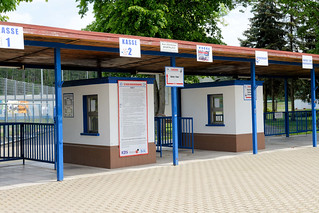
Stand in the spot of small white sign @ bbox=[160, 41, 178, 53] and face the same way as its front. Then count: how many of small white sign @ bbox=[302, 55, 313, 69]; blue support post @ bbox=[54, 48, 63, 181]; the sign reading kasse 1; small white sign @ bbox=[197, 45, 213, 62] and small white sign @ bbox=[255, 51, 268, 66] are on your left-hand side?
3

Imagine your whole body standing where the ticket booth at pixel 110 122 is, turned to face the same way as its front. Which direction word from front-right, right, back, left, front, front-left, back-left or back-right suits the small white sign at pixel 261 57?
back-left

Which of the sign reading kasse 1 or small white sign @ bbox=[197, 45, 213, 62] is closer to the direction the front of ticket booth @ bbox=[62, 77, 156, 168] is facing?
the sign reading kasse 1

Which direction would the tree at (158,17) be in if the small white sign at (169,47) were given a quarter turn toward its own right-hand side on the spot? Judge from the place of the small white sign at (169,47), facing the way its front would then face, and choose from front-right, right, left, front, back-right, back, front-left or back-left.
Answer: back-right

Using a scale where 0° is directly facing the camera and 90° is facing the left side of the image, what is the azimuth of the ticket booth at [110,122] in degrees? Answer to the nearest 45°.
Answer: approximately 45°

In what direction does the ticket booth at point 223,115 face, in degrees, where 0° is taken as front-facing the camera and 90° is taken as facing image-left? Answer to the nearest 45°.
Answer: approximately 45°

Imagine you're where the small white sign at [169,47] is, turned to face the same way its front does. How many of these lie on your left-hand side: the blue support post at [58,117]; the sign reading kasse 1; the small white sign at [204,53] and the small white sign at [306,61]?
2

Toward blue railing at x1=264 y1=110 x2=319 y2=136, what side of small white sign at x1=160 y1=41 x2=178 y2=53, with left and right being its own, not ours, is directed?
left
